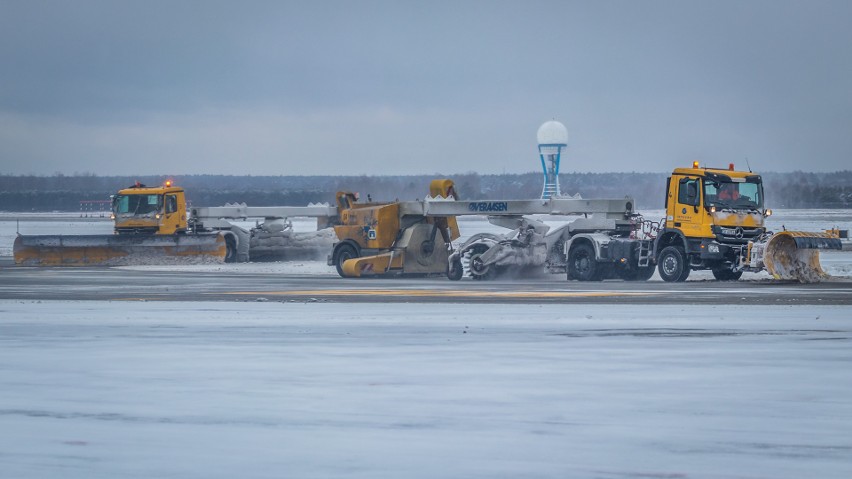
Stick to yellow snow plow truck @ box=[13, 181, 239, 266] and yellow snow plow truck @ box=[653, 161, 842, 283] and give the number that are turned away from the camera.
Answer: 0

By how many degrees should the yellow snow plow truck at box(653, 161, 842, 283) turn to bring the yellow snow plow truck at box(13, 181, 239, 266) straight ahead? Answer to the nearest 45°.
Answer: approximately 135° to its right

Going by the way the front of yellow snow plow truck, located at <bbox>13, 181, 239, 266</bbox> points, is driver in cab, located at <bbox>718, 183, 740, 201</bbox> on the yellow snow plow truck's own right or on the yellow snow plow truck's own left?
on the yellow snow plow truck's own left

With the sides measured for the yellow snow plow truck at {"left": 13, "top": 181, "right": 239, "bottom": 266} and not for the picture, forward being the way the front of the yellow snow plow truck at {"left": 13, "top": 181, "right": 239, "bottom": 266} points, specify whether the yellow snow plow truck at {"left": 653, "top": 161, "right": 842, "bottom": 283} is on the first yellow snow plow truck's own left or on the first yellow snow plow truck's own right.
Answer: on the first yellow snow plow truck's own left

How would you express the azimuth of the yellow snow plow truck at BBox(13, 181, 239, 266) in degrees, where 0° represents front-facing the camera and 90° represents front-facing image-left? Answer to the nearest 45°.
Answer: approximately 45°
